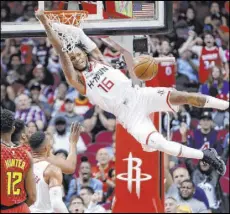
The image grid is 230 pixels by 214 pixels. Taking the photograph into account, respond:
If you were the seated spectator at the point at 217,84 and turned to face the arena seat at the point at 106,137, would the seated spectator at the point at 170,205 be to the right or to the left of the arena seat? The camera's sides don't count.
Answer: left

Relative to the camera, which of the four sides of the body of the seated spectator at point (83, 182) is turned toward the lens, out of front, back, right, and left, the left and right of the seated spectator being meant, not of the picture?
front

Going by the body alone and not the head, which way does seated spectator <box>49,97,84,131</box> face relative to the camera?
toward the camera

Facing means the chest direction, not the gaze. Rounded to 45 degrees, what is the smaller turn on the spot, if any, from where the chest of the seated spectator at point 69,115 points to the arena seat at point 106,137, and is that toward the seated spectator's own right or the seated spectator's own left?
approximately 45° to the seated spectator's own left

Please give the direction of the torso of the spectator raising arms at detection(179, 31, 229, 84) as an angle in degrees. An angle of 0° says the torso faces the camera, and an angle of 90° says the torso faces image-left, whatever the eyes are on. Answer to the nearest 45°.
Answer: approximately 0°

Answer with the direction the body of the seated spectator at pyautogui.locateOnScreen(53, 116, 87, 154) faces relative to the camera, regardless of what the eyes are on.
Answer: toward the camera

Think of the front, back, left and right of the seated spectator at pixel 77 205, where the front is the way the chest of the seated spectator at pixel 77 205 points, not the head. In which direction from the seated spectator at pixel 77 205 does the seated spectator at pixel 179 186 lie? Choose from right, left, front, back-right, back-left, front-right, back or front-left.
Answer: left
